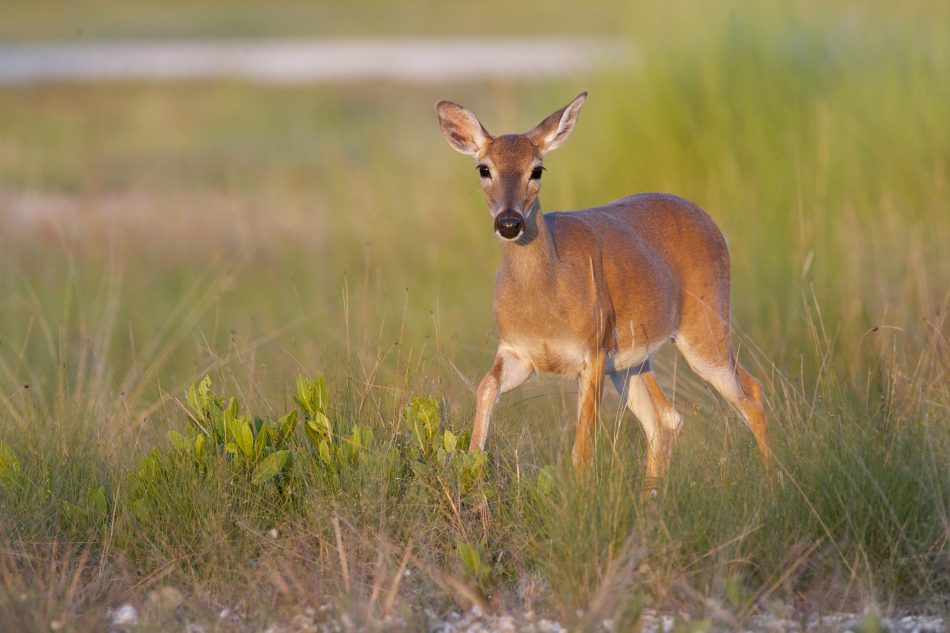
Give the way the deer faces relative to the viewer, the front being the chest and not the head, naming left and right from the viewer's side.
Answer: facing the viewer and to the left of the viewer

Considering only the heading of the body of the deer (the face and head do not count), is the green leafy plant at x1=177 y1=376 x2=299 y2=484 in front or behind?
in front

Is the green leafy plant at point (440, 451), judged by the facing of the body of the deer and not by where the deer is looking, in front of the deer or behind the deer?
in front

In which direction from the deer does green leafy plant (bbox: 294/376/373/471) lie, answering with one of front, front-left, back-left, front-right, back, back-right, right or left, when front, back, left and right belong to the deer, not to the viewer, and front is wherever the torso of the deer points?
front
